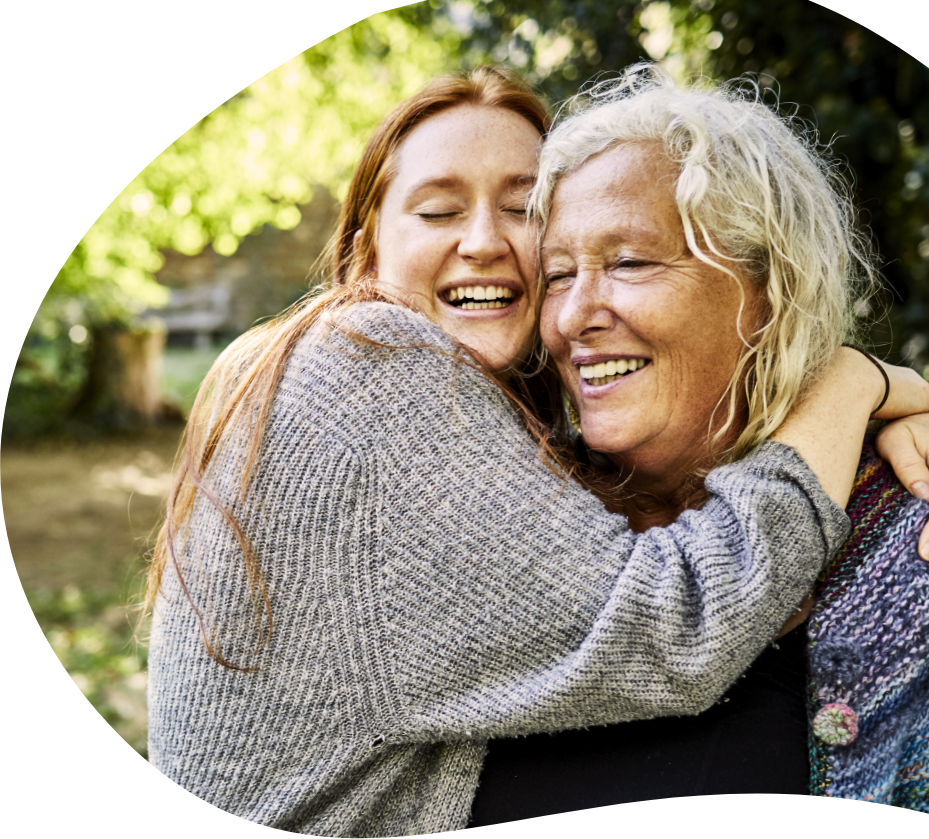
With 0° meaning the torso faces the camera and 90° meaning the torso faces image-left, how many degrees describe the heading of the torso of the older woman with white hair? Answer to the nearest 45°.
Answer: approximately 45°

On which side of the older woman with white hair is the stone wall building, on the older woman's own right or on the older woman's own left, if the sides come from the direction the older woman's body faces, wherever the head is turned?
on the older woman's own right

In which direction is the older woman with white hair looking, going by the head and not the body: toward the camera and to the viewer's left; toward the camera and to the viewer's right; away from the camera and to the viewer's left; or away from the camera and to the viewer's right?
toward the camera and to the viewer's left
